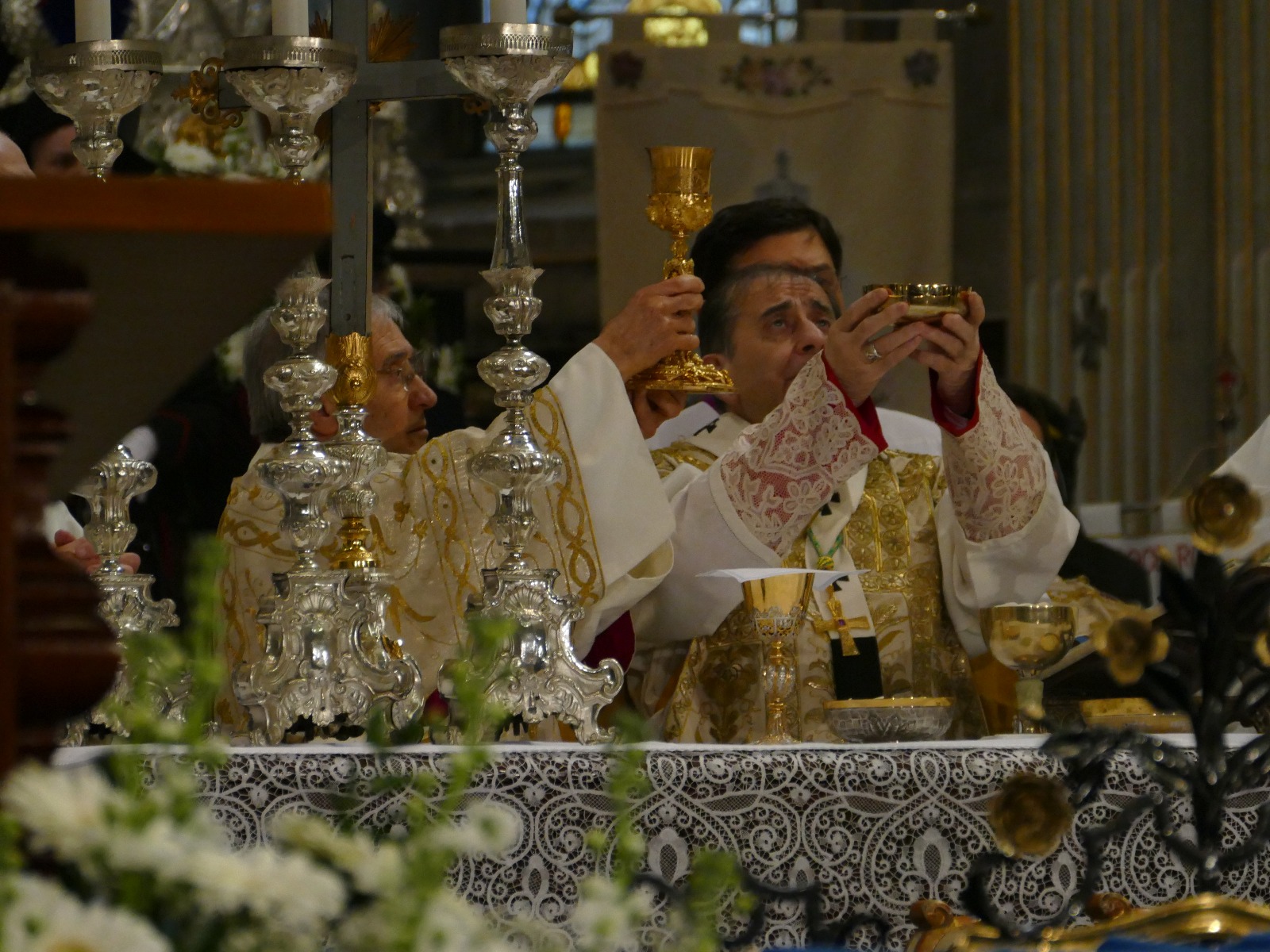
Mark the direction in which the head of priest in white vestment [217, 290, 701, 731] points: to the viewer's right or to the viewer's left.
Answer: to the viewer's right

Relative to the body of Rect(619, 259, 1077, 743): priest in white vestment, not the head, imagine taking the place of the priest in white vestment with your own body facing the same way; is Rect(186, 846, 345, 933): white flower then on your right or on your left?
on your right

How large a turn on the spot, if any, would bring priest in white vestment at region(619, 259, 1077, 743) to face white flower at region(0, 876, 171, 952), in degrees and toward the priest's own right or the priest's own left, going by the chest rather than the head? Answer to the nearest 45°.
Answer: approximately 45° to the priest's own right

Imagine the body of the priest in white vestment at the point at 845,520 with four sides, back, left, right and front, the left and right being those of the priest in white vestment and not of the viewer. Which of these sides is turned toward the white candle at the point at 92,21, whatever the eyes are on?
right

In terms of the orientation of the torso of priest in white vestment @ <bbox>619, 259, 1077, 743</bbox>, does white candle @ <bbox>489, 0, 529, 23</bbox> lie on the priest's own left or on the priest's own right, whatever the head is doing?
on the priest's own right

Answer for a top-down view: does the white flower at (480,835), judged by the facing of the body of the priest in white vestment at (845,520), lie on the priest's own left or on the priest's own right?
on the priest's own right

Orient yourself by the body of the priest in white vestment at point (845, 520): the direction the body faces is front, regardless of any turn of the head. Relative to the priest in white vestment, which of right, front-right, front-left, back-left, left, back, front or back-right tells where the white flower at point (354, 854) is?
front-right

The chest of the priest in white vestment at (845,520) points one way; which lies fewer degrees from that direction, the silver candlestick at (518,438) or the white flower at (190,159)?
the silver candlestick

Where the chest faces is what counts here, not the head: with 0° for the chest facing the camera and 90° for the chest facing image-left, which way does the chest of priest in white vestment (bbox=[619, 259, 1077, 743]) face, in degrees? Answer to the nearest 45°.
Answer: approximately 315°

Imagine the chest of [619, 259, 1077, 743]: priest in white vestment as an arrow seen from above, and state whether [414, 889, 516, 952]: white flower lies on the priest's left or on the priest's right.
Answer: on the priest's right

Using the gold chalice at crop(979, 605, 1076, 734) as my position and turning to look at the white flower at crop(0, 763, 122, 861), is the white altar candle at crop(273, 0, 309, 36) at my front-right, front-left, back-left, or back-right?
front-right
